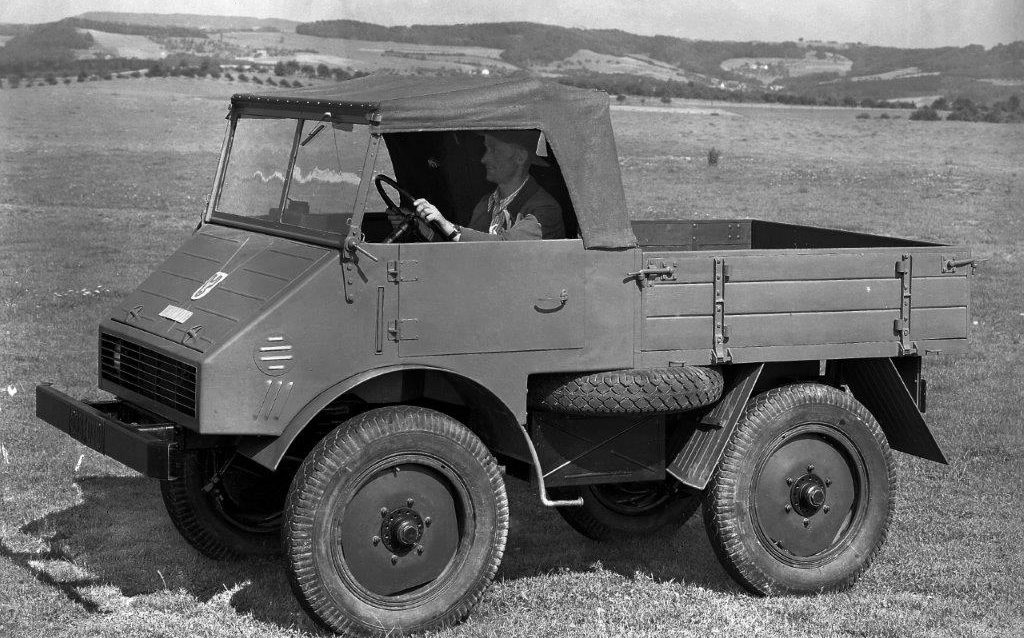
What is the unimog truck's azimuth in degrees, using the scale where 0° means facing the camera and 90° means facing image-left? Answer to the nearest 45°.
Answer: approximately 45°
